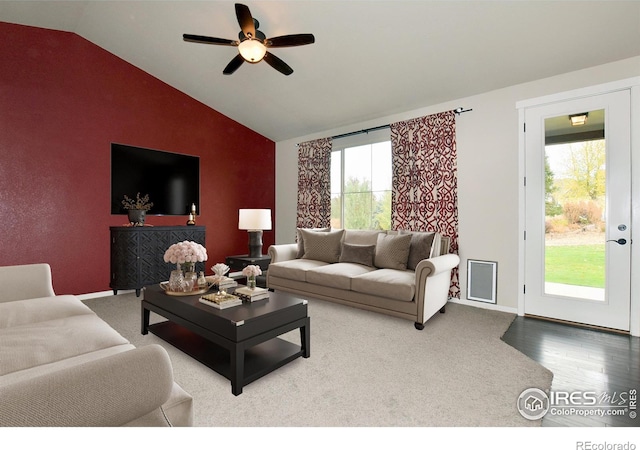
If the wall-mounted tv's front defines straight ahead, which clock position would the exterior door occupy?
The exterior door is roughly at 12 o'clock from the wall-mounted tv.

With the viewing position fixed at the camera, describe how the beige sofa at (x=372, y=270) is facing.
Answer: facing the viewer and to the left of the viewer

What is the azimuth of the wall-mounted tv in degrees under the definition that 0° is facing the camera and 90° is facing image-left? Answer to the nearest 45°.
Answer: approximately 315°

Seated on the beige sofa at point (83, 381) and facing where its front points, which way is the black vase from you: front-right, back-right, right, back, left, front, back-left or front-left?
left

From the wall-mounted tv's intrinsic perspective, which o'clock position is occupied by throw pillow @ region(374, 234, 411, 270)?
The throw pillow is roughly at 12 o'clock from the wall-mounted tv.

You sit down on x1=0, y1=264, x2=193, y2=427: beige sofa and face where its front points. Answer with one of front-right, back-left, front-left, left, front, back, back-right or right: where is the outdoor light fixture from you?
front

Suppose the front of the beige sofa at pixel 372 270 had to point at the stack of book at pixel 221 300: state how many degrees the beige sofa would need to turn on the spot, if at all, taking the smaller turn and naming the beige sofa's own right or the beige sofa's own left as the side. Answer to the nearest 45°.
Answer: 0° — it already faces it

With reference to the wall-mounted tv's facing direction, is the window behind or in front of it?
in front

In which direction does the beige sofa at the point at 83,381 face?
to the viewer's right

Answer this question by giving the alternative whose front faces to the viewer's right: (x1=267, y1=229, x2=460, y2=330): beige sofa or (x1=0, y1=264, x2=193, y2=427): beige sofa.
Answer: (x1=0, y1=264, x2=193, y2=427): beige sofa

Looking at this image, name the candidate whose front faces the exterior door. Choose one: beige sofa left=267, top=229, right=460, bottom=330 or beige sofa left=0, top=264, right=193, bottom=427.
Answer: beige sofa left=0, top=264, right=193, bottom=427

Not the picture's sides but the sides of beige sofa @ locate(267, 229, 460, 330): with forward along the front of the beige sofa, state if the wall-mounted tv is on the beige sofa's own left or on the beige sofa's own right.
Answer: on the beige sofa's own right

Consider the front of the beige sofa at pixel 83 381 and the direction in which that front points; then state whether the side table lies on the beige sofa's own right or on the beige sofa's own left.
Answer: on the beige sofa's own left
